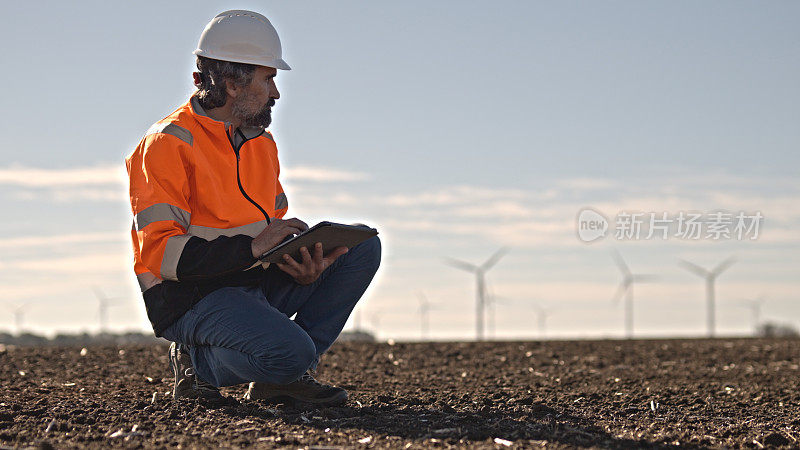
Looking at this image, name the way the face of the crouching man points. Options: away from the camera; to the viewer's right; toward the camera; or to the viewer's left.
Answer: to the viewer's right

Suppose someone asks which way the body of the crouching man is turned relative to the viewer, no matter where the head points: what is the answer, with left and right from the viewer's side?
facing the viewer and to the right of the viewer
